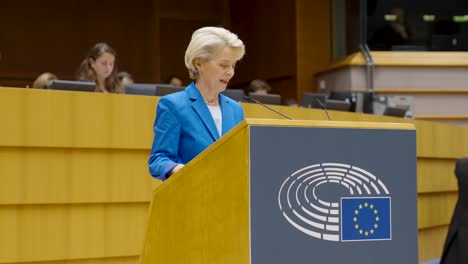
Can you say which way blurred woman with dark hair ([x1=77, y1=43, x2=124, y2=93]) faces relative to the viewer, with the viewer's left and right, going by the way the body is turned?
facing the viewer and to the right of the viewer

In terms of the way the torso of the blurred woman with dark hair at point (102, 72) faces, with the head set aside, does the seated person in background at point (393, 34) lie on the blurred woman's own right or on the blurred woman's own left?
on the blurred woman's own left

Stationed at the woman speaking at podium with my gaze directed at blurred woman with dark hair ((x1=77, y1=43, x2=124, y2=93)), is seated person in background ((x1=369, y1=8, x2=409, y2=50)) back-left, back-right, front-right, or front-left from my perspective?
front-right

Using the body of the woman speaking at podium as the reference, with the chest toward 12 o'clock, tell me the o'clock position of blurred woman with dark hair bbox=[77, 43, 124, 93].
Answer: The blurred woman with dark hair is roughly at 7 o'clock from the woman speaking at podium.

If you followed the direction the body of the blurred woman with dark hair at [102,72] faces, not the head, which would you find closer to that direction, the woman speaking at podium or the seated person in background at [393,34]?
the woman speaking at podium
